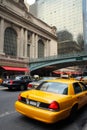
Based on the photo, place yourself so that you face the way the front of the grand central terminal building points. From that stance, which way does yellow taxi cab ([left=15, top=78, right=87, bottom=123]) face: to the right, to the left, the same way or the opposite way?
to the left

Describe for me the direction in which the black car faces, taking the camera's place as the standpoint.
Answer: facing away from the viewer and to the right of the viewer

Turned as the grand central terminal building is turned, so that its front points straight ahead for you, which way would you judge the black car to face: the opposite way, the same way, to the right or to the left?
to the left

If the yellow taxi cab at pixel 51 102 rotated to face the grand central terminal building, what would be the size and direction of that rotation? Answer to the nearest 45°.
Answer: approximately 45° to its left

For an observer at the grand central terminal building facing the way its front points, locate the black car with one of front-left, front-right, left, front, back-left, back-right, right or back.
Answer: front-right

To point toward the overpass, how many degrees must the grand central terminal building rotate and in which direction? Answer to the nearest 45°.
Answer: approximately 45° to its left

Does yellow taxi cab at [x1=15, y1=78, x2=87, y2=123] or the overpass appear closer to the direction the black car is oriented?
the overpass

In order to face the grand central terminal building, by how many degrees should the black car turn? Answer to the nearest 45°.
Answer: approximately 45° to its left

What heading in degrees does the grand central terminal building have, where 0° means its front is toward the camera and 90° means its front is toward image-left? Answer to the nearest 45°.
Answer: approximately 315°
